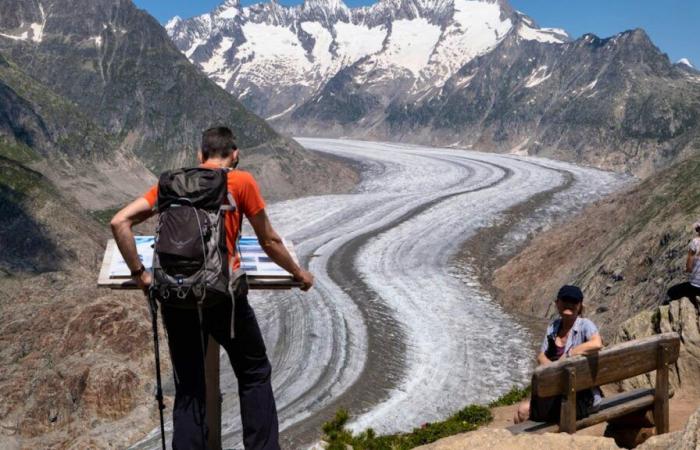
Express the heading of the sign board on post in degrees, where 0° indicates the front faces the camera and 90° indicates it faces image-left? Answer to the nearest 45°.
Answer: approximately 0°

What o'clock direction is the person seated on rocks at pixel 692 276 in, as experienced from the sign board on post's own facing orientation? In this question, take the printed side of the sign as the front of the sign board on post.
The person seated on rocks is roughly at 8 o'clock from the sign board on post.

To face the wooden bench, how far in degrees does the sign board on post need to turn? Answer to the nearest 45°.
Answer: approximately 90° to its left

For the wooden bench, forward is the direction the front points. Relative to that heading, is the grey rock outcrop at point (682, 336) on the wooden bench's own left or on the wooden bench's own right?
on the wooden bench's own right

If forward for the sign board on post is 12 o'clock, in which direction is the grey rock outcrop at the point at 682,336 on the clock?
The grey rock outcrop is roughly at 8 o'clock from the sign board on post.

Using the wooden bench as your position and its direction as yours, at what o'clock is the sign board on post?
The sign board on post is roughly at 9 o'clock from the wooden bench.

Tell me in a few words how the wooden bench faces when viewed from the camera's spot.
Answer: facing away from the viewer and to the left of the viewer

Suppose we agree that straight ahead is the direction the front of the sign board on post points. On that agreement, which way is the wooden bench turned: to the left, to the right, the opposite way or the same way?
the opposite way

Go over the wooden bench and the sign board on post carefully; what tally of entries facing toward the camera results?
1

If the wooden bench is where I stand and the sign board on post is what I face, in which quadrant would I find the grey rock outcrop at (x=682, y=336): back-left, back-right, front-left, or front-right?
back-right

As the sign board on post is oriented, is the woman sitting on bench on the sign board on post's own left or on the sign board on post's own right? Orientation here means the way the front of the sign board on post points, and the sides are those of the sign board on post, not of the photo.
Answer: on the sign board on post's own left

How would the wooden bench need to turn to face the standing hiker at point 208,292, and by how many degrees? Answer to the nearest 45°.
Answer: approximately 90° to its left
